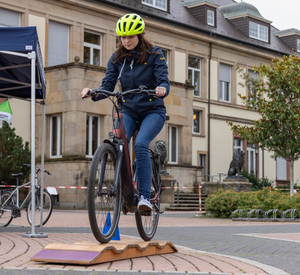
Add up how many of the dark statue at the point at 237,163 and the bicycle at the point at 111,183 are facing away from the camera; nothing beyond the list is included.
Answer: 0

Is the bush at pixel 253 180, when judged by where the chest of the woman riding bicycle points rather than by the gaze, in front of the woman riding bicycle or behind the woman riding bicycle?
behind

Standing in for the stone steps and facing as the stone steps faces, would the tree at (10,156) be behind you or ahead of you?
ahead

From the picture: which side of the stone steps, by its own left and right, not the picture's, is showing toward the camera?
front

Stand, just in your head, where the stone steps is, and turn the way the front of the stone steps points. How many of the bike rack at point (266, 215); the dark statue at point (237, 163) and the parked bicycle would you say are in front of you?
2

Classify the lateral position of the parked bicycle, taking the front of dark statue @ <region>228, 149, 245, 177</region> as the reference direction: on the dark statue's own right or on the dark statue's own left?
on the dark statue's own right

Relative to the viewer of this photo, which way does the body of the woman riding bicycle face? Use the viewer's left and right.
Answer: facing the viewer and to the left of the viewer

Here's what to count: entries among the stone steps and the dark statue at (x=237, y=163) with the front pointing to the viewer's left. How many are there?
0

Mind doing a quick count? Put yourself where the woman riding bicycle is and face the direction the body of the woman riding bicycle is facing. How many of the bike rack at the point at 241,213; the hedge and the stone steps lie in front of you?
0
